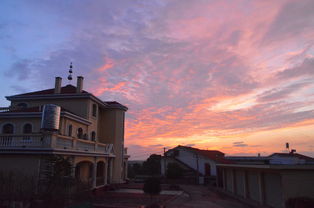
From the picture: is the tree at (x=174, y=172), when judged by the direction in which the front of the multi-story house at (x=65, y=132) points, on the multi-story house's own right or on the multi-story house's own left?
on the multi-story house's own left

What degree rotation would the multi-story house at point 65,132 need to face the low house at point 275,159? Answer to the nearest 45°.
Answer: approximately 45° to its left

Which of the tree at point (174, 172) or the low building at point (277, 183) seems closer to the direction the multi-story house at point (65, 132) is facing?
the low building

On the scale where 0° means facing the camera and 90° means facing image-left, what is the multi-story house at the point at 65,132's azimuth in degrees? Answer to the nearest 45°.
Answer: approximately 315°

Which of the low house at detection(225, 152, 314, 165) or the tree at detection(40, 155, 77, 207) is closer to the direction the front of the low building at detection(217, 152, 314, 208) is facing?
the tree

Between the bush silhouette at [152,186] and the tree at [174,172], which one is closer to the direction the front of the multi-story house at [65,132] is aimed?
the bush silhouette

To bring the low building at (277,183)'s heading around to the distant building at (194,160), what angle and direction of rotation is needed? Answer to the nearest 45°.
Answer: approximately 90° to its right
